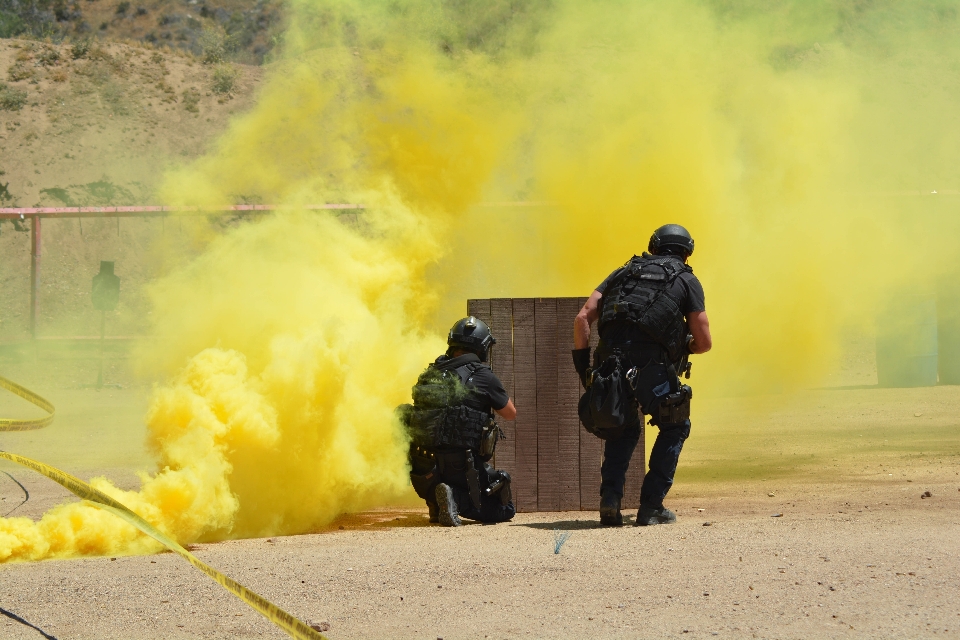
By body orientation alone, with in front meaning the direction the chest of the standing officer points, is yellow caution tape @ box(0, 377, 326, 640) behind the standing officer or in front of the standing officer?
behind

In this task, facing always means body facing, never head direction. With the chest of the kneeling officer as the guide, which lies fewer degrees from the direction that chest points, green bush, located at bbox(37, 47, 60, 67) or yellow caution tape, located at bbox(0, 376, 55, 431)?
the green bush

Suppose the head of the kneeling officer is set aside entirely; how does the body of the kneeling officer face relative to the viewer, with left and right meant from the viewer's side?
facing away from the viewer and to the right of the viewer

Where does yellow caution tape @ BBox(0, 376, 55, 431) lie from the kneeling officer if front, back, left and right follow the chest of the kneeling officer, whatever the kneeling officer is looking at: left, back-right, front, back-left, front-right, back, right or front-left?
back-left

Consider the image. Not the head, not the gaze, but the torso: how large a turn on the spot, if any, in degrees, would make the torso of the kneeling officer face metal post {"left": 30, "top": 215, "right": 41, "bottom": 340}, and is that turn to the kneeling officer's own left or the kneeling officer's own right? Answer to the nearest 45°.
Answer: approximately 90° to the kneeling officer's own left

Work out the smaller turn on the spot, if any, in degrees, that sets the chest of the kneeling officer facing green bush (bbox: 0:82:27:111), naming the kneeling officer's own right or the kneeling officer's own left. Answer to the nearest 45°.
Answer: approximately 90° to the kneeling officer's own left

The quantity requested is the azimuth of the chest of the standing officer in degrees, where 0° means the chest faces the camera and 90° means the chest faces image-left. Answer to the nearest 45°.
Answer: approximately 225°

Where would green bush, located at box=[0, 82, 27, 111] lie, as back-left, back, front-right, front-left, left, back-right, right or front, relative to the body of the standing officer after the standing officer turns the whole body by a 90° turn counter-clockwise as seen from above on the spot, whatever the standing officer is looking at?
front

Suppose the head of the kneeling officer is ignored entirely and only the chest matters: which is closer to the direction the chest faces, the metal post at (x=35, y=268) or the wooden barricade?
the wooden barricade

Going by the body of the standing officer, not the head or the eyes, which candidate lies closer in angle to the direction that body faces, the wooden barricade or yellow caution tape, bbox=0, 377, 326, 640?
the wooden barricade

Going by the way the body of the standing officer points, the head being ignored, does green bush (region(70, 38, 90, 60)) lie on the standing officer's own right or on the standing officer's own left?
on the standing officer's own left

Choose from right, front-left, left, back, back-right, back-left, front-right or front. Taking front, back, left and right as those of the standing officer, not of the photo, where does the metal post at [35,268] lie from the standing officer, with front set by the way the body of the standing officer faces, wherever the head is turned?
left

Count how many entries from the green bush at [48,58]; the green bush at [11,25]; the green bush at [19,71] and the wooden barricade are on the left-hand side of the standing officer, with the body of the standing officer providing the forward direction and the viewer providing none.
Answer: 4

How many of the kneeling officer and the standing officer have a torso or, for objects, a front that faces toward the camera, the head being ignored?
0
